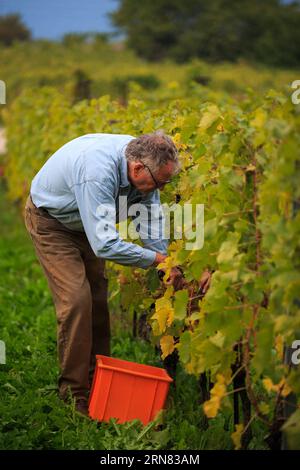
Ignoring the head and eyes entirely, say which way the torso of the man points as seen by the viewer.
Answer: to the viewer's right

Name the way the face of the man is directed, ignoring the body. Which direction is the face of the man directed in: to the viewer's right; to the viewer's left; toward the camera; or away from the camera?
to the viewer's right
